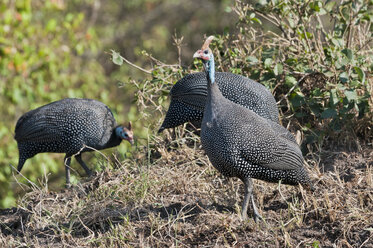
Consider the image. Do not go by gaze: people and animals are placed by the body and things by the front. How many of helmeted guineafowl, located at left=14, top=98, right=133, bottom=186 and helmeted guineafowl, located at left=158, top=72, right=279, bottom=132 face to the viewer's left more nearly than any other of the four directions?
0

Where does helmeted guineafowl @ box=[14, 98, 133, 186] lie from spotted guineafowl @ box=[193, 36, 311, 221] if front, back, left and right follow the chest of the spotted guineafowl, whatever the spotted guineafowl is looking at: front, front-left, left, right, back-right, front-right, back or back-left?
front-right

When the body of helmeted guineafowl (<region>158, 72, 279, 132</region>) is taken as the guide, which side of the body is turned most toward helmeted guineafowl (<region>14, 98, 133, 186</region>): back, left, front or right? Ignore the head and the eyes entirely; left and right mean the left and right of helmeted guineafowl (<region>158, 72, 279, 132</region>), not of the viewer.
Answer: back

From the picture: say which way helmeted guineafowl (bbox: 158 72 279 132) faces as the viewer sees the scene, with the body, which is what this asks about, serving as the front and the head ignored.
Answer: to the viewer's right

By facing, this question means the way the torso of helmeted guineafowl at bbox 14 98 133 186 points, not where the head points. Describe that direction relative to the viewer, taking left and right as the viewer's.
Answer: facing to the right of the viewer

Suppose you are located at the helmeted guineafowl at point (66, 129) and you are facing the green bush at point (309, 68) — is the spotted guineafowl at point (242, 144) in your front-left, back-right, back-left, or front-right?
front-right

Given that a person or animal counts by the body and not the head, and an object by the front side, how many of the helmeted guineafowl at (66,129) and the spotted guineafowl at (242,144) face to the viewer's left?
1

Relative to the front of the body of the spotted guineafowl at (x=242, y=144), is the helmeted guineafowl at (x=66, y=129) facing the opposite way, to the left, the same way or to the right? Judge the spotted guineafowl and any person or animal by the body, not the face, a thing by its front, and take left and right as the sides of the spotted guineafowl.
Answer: the opposite way

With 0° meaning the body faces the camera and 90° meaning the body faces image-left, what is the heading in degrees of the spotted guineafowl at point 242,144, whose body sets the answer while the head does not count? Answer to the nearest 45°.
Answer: approximately 90°

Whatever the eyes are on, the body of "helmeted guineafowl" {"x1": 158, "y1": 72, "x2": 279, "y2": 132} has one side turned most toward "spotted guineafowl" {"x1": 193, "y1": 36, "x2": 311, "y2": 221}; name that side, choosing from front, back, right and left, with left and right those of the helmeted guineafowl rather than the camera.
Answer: right

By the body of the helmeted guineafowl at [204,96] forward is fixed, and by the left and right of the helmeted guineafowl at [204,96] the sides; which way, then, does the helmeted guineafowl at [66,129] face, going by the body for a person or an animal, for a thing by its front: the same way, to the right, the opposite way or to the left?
the same way

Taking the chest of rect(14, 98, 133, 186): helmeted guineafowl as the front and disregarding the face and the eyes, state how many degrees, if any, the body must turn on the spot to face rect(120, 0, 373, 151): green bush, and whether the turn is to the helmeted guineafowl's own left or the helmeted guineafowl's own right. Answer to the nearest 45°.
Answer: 0° — it already faces it
